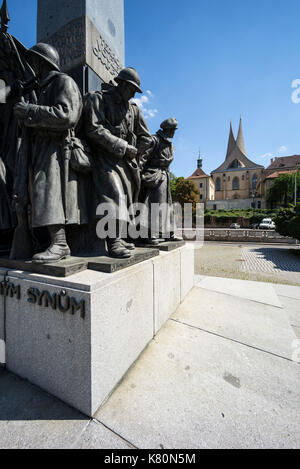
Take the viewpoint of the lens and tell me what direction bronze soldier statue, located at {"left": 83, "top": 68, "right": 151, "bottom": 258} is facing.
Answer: facing the viewer and to the right of the viewer

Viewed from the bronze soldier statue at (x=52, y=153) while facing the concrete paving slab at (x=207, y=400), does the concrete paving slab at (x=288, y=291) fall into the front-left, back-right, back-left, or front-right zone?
front-left

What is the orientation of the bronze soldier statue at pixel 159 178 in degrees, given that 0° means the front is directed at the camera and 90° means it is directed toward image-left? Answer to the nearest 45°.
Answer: approximately 315°

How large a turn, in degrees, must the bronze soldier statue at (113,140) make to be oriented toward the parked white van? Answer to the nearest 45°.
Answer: approximately 90° to its left

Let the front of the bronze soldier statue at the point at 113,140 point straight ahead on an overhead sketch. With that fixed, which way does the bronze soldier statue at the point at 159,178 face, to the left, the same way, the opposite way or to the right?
the same way

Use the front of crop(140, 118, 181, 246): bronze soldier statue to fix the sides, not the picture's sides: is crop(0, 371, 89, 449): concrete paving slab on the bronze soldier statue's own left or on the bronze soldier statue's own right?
on the bronze soldier statue's own right

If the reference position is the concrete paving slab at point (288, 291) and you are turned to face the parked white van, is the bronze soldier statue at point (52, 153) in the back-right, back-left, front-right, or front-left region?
back-left
